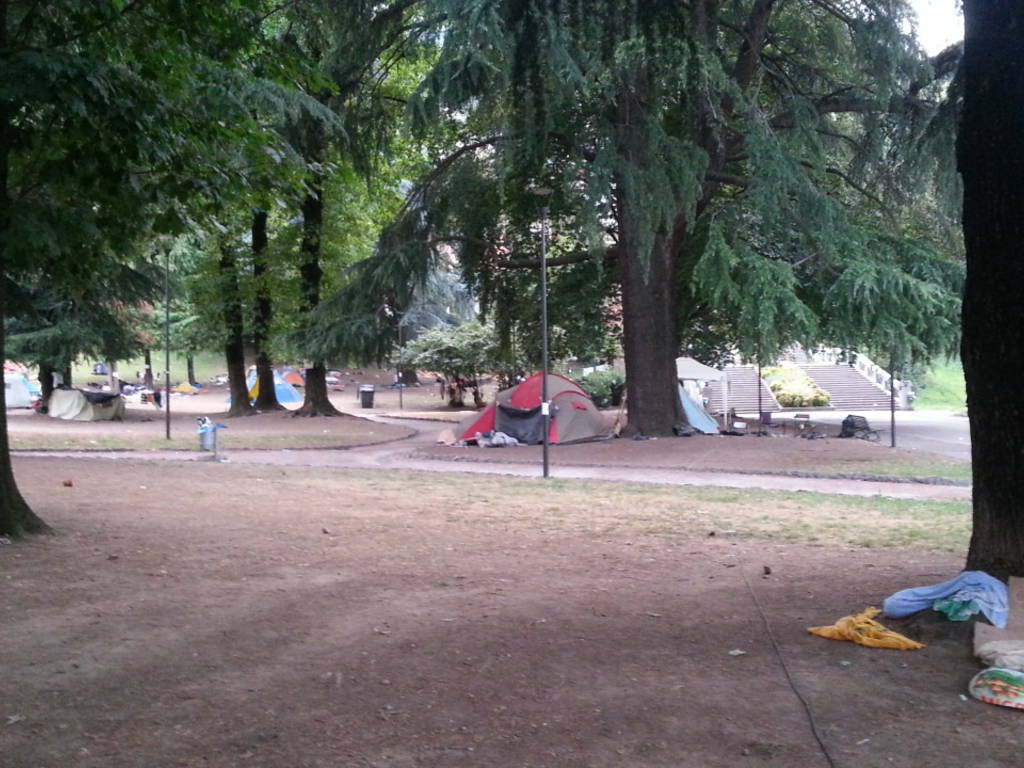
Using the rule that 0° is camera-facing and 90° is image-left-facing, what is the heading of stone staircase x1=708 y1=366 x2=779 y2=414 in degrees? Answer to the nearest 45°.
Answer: approximately 0°

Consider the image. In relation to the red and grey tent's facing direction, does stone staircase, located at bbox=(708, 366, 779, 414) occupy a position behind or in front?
behind

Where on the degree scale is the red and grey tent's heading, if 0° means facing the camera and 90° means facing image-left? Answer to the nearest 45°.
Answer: approximately 45°

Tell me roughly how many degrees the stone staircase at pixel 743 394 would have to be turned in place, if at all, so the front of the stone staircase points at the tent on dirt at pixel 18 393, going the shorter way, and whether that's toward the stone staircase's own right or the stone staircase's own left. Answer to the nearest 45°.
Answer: approximately 90° to the stone staircase's own right

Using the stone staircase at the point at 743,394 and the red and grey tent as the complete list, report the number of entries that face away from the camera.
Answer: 0

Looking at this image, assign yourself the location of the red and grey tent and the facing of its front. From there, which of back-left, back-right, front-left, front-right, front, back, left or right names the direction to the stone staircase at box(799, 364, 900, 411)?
back

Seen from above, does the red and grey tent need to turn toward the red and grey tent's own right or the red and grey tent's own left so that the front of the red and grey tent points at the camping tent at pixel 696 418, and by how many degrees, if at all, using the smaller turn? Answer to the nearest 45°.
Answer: approximately 135° to the red and grey tent's own left

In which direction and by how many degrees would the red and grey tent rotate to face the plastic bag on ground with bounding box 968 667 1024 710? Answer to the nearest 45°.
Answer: approximately 45° to its left

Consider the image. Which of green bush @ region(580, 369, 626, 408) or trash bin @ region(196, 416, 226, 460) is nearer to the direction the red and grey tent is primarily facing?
the trash bin

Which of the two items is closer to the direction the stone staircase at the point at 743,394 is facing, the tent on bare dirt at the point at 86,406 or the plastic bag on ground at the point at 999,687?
the plastic bag on ground

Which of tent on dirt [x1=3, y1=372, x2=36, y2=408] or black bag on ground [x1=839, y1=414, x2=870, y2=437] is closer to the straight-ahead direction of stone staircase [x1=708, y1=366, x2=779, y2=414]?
the black bag on ground

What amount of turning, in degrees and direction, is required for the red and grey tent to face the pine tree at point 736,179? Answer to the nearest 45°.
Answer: approximately 90° to its left

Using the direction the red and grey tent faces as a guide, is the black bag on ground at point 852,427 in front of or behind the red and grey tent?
behind
